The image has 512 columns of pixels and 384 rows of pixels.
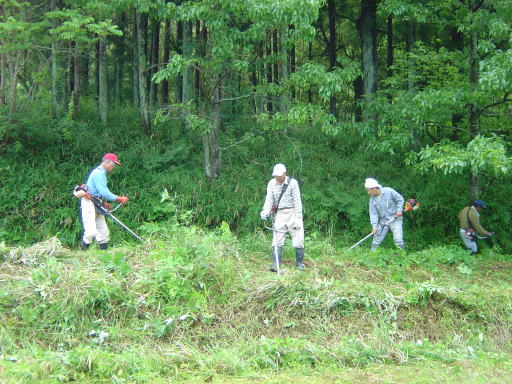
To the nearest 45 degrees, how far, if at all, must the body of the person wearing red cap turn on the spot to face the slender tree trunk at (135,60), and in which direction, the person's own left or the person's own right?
approximately 90° to the person's own left

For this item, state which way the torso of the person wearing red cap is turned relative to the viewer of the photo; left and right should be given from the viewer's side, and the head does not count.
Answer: facing to the right of the viewer

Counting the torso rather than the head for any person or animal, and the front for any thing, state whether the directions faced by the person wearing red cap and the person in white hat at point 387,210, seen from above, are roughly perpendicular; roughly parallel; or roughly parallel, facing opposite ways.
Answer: roughly parallel, facing opposite ways

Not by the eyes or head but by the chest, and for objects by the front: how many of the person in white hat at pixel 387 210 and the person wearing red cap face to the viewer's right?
1

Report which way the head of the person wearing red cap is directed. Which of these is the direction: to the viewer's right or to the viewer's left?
to the viewer's right

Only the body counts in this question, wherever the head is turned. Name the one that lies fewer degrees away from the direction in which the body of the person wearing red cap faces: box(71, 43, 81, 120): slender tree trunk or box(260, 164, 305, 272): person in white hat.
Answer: the person in white hat

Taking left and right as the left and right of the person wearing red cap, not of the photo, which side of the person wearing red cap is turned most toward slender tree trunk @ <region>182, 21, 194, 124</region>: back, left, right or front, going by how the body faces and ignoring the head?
left

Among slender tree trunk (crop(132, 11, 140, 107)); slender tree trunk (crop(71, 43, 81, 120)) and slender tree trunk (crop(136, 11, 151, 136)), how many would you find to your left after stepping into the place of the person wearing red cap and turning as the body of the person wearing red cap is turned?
3

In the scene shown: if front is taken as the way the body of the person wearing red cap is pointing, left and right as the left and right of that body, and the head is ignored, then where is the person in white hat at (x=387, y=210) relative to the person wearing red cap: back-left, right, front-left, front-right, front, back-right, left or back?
front

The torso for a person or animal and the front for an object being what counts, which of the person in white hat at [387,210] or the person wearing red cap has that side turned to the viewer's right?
the person wearing red cap

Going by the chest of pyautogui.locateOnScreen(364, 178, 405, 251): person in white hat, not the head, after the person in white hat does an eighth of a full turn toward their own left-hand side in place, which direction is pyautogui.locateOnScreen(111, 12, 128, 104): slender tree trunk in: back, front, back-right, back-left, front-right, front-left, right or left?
back-right
